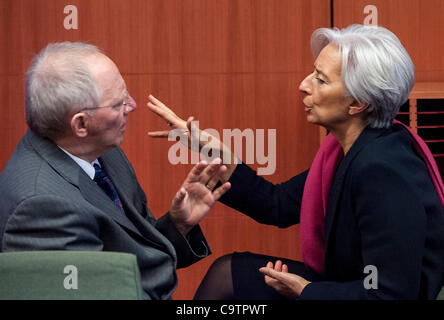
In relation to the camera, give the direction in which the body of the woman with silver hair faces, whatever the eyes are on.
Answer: to the viewer's left

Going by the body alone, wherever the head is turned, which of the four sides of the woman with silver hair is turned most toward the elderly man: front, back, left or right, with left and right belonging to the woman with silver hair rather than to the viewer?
front

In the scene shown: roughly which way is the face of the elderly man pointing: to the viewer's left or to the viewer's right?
to the viewer's right

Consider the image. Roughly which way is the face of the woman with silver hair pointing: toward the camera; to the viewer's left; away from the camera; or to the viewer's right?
to the viewer's left
